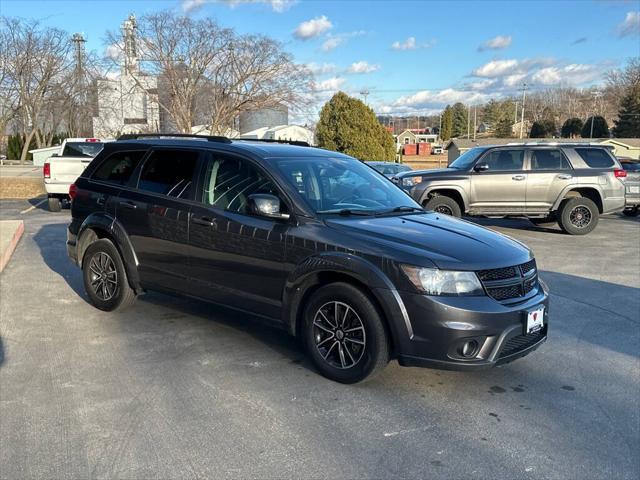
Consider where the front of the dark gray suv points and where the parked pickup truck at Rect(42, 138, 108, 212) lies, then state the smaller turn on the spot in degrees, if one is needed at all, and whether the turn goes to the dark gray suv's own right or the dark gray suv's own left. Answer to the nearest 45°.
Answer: approximately 180°

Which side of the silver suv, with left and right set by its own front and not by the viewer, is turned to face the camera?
left

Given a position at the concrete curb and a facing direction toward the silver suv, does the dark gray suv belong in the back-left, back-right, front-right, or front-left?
front-right

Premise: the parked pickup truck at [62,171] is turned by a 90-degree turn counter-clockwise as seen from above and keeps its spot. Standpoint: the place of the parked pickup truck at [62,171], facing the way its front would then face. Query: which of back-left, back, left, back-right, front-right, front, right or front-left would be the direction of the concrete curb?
left

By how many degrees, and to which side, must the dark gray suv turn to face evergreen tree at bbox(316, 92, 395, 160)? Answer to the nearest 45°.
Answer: approximately 135° to its left

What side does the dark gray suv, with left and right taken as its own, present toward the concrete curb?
back

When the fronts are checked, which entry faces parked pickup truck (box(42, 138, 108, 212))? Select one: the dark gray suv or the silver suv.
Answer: the silver suv

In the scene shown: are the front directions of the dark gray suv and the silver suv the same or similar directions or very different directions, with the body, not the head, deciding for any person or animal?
very different directions

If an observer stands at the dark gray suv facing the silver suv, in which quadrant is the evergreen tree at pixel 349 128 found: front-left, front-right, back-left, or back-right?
front-left

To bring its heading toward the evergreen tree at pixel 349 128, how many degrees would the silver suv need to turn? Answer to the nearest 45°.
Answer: approximately 45° to its right

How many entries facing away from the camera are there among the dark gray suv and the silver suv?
0

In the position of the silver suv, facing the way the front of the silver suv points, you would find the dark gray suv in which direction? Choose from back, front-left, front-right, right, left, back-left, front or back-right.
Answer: left

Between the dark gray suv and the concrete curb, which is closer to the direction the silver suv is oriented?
the concrete curb

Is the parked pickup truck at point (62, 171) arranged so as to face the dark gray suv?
no

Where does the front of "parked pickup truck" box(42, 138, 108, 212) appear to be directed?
away from the camera

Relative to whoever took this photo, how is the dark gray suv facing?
facing the viewer and to the right of the viewer

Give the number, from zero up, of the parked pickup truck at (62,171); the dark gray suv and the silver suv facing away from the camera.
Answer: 1
